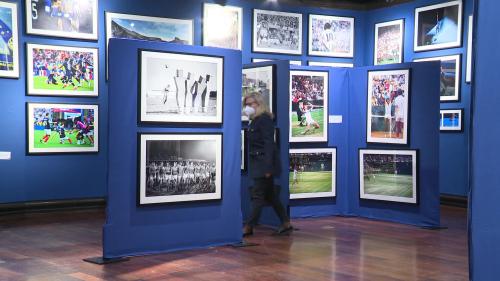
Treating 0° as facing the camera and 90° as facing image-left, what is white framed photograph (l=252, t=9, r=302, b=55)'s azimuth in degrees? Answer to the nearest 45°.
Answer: approximately 315°

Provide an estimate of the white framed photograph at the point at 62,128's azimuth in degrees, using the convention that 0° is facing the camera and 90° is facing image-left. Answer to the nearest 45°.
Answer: approximately 0°

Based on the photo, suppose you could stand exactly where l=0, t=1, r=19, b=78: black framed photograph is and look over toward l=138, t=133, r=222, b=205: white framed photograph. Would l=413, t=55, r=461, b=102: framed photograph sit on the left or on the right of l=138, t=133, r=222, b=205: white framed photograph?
left

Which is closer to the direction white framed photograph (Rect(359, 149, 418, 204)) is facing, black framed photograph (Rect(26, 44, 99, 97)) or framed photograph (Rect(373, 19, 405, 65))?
the black framed photograph

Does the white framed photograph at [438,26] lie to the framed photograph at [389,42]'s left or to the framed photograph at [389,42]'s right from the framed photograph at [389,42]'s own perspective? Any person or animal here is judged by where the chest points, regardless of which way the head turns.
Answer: on its left

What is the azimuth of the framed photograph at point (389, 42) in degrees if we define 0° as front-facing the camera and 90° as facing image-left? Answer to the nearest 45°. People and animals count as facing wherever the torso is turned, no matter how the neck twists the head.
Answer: approximately 45°
